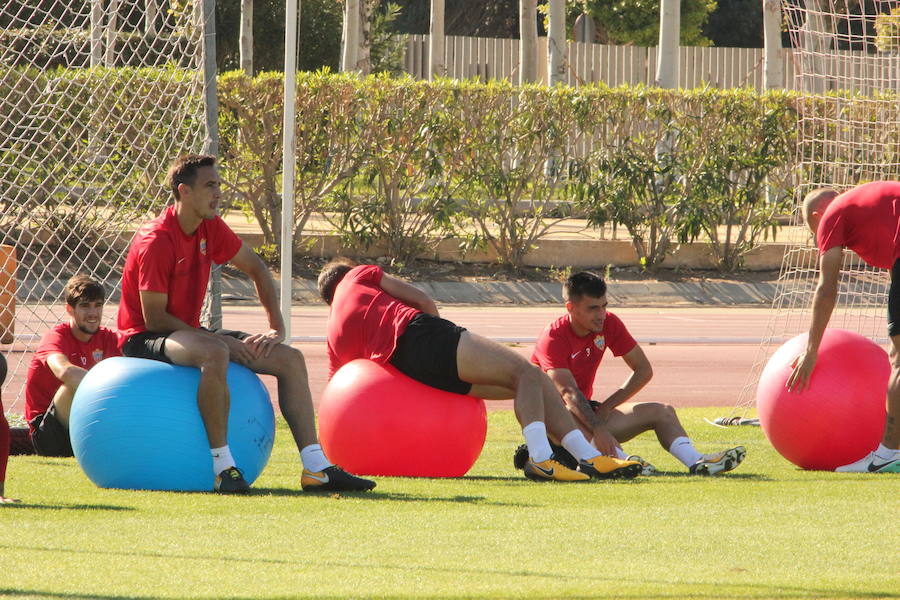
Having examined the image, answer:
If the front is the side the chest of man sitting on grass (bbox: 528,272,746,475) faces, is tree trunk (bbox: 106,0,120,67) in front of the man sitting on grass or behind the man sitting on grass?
behind

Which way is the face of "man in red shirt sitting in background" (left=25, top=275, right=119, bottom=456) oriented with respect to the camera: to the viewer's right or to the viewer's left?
to the viewer's right

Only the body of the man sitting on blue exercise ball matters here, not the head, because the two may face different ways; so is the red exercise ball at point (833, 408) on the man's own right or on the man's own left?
on the man's own left

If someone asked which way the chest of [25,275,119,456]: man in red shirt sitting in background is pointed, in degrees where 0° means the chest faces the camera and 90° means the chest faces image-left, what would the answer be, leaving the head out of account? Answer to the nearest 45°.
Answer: approximately 315°

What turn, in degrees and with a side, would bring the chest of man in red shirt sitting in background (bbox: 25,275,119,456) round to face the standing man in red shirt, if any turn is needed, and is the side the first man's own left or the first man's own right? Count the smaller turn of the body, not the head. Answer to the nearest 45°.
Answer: approximately 45° to the first man's own left

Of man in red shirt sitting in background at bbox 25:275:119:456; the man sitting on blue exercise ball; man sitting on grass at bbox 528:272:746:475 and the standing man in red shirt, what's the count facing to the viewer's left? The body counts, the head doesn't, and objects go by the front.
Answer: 1

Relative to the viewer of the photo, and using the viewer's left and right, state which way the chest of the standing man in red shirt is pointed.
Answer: facing to the left of the viewer
